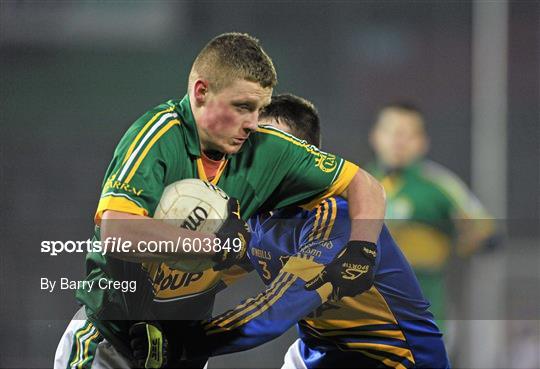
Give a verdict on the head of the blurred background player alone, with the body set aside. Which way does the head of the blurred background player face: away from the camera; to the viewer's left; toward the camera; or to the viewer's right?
toward the camera

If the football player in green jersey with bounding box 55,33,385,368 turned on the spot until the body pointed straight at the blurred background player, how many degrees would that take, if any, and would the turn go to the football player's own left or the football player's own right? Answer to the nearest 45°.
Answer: approximately 90° to the football player's own left

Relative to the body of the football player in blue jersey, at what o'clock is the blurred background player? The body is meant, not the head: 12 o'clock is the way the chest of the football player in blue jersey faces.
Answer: The blurred background player is roughly at 5 o'clock from the football player in blue jersey.

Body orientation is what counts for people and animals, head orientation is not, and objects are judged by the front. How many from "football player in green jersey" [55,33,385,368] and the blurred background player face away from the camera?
0

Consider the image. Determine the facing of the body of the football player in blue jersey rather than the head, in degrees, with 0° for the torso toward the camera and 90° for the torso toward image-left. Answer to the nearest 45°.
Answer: approximately 45°

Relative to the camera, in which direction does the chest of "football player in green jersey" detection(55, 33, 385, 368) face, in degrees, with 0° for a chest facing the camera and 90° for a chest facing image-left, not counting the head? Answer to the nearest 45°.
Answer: approximately 315°

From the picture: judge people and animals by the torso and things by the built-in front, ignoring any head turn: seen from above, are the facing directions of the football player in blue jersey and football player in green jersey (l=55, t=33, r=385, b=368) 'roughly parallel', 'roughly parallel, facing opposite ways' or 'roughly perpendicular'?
roughly perpendicular

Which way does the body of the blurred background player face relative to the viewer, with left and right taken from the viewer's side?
facing the viewer and to the left of the viewer

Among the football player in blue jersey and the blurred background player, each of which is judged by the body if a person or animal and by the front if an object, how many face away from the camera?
0
